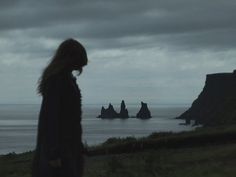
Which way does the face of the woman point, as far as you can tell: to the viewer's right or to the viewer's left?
to the viewer's right

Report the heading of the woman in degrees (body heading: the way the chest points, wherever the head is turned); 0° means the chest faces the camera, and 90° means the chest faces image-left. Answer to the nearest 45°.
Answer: approximately 270°
